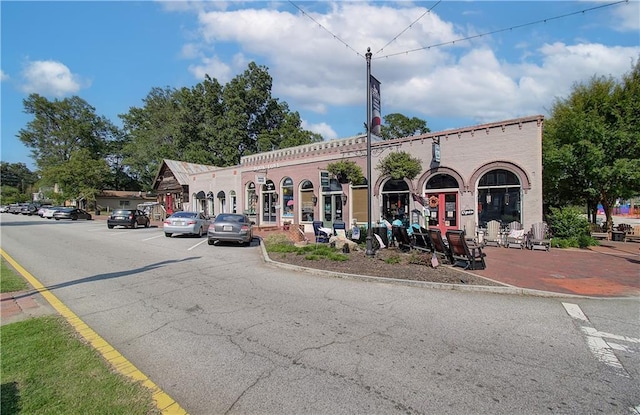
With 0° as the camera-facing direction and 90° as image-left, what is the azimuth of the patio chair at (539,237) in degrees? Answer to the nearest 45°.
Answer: approximately 0°

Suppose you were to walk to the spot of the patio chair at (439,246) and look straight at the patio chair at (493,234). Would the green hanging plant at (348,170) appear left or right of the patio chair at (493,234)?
left

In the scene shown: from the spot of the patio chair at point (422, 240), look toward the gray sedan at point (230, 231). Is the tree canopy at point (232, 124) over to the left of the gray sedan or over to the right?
right

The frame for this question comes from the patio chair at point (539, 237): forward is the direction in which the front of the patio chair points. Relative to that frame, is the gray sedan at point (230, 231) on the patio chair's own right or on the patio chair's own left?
on the patio chair's own right

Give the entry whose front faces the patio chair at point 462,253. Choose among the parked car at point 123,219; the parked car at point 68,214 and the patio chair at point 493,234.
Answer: the patio chair at point 493,234

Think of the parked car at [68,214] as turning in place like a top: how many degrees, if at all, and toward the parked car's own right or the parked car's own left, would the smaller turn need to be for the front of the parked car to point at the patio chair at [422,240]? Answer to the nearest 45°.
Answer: approximately 135° to the parked car's own right

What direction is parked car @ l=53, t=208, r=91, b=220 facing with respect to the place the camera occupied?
facing away from the viewer and to the right of the viewer

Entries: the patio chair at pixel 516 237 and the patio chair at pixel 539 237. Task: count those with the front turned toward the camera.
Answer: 2

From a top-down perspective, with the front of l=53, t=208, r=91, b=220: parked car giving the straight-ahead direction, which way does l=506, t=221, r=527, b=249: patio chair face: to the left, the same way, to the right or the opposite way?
the opposite way
